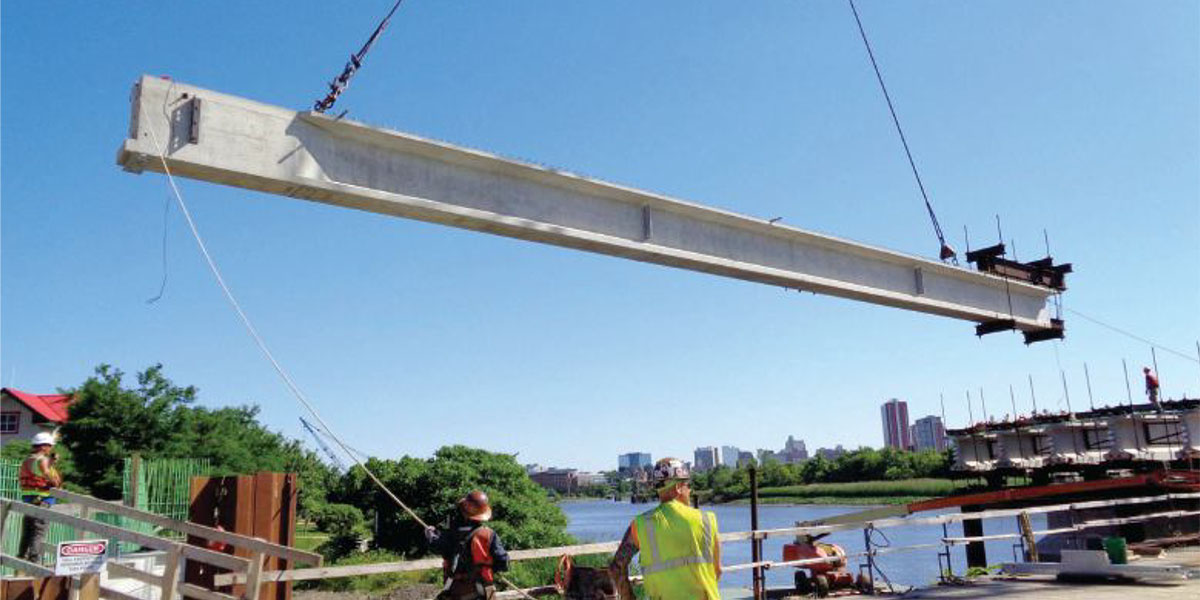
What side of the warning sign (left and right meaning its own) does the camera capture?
front

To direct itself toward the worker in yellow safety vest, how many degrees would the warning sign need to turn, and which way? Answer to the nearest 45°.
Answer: approximately 45° to its left

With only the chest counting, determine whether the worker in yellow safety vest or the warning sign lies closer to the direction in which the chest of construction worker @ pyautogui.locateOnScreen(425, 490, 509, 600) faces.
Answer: the warning sign

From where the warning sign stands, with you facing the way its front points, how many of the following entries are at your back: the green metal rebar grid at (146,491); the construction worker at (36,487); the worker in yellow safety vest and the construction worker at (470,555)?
2

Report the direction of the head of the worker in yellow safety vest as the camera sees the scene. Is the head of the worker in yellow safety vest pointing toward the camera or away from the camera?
away from the camera

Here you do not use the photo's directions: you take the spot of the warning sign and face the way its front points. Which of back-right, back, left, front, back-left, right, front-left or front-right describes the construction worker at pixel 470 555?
front-left

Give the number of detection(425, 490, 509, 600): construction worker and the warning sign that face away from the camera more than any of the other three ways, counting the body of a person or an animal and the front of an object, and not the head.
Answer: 1

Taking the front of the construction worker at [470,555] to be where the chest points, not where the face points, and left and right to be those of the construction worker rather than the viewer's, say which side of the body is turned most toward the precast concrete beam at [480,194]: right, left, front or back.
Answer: front

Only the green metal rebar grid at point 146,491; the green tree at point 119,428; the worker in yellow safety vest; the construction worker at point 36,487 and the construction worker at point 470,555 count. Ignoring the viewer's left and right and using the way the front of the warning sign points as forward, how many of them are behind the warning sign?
3

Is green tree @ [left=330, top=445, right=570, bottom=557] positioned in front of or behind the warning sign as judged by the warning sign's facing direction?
behind

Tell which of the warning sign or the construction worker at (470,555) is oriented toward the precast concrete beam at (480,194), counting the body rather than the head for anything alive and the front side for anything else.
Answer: the construction worker

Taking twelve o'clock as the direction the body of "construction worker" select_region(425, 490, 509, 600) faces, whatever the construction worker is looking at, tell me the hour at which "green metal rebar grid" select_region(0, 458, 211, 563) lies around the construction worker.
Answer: The green metal rebar grid is roughly at 11 o'clock from the construction worker.

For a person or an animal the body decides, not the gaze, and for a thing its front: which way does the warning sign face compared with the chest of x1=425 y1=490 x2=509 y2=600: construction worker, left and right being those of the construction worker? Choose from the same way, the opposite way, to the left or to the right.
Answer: the opposite way

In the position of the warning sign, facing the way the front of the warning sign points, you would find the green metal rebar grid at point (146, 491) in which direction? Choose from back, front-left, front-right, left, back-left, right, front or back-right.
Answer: back

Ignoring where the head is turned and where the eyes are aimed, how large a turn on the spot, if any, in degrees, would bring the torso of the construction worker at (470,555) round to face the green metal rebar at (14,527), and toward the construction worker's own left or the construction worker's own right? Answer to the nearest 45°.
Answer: approximately 45° to the construction worker's own left

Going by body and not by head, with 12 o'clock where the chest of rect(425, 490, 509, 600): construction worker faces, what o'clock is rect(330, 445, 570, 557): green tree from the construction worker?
The green tree is roughly at 12 o'clock from the construction worker.

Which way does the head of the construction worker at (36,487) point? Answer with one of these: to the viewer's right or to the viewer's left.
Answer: to the viewer's right

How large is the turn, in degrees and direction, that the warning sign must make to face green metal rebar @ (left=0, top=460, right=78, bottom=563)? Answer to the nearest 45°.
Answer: approximately 180°

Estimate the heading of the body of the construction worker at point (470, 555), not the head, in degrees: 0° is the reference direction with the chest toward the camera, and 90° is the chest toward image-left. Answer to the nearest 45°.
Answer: approximately 180°

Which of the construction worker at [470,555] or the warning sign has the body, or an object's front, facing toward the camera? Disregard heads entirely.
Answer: the warning sign
